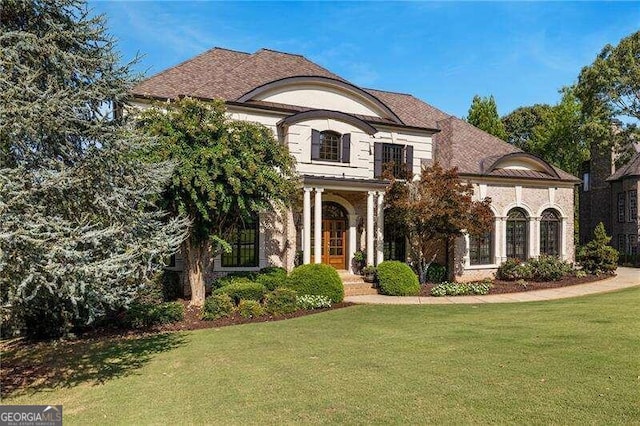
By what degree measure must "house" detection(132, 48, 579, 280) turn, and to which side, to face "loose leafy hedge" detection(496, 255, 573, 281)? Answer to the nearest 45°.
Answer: approximately 45° to its left

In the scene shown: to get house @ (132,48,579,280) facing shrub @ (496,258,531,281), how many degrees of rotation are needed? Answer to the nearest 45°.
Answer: approximately 45° to its left

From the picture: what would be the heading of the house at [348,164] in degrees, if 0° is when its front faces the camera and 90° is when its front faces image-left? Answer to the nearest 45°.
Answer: approximately 315°

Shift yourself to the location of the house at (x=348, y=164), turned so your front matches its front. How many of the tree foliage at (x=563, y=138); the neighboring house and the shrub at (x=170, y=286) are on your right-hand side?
1

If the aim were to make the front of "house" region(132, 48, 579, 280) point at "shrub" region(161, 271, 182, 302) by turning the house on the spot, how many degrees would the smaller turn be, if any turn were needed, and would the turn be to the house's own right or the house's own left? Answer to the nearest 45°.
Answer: approximately 90° to the house's own right

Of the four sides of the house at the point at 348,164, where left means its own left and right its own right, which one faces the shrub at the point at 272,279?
front

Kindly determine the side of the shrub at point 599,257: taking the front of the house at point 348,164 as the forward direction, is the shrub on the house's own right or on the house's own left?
on the house's own left

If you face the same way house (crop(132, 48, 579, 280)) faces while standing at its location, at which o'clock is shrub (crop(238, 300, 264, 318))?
The shrub is roughly at 2 o'clock from the house.

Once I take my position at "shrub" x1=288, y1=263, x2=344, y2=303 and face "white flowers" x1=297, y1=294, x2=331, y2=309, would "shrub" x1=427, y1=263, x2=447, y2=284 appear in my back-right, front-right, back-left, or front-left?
back-left

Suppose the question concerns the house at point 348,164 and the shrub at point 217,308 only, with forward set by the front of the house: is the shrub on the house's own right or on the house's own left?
on the house's own right

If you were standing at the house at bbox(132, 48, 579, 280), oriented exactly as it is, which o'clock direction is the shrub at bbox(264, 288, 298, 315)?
The shrub is roughly at 2 o'clock from the house.

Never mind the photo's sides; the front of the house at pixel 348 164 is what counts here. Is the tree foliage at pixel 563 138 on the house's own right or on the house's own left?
on the house's own left

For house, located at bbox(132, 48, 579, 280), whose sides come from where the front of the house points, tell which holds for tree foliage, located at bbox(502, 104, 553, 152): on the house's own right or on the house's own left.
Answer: on the house's own left
